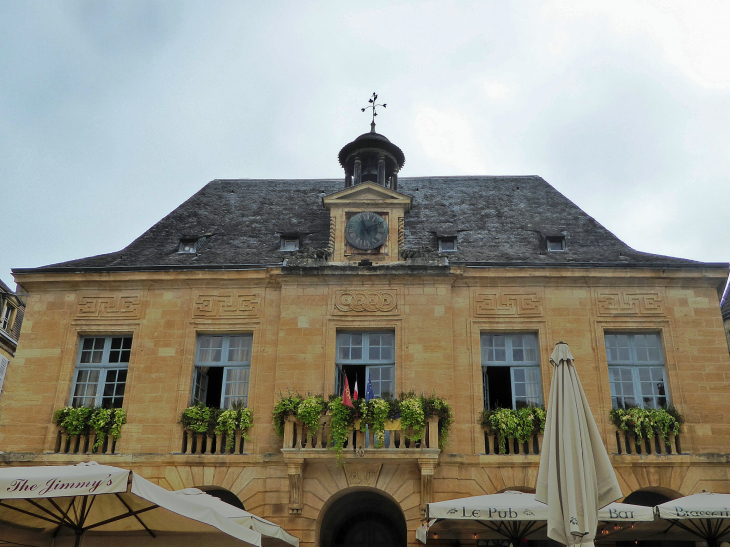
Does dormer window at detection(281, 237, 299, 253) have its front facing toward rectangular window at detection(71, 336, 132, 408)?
no

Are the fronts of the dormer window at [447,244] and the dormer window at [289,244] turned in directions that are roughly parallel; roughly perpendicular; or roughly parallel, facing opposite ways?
roughly parallel

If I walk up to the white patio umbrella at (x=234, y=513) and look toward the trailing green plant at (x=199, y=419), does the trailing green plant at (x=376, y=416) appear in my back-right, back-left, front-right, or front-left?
front-right

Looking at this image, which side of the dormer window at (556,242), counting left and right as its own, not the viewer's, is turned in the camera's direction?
front

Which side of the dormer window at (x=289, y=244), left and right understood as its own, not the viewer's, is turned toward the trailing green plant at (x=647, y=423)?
left

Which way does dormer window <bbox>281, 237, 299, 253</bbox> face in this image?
toward the camera

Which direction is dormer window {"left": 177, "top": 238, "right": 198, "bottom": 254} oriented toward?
toward the camera

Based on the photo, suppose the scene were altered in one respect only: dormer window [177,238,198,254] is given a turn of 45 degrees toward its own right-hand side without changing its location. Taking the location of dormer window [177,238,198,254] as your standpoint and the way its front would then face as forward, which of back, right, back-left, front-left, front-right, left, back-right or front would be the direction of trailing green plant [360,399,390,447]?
left

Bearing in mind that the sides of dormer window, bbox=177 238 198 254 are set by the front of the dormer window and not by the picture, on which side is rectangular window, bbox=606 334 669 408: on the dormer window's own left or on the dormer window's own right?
on the dormer window's own left

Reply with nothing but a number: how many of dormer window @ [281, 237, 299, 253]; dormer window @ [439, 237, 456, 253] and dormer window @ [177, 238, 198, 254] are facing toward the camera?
3

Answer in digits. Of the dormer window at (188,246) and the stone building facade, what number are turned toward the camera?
2

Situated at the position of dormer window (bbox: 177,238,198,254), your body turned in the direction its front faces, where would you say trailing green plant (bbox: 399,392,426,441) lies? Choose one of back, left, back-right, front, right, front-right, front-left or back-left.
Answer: front-left

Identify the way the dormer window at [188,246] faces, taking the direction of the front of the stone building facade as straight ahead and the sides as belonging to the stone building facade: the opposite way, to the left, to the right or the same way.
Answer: the same way

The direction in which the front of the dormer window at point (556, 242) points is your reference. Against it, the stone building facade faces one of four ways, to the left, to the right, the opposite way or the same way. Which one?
the same way
